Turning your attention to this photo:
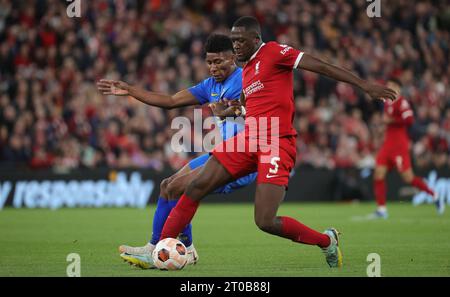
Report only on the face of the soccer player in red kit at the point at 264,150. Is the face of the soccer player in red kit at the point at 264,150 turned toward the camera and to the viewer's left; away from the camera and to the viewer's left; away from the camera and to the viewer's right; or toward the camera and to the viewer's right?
toward the camera and to the viewer's left

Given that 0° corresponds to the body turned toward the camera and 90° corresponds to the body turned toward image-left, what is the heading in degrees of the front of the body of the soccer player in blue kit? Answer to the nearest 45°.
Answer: approximately 45°

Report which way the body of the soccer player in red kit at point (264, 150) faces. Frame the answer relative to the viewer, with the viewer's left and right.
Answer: facing the viewer and to the left of the viewer

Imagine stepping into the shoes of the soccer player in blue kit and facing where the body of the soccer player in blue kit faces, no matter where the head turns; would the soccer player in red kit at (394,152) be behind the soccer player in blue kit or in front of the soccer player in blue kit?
behind

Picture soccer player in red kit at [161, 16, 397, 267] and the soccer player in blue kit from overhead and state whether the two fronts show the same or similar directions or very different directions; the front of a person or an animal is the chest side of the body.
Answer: same or similar directions

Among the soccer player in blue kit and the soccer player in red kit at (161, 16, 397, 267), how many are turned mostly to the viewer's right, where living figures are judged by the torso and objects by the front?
0
